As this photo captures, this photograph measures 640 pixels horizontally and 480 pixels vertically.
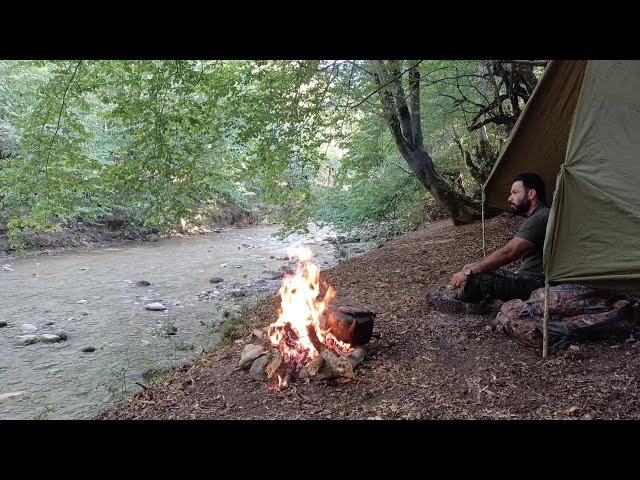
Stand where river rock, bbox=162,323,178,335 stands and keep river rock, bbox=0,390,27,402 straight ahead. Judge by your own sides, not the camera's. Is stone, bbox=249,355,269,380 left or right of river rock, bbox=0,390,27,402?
left

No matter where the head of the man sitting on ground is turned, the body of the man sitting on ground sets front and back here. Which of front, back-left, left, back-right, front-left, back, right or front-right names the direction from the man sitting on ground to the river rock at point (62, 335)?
front

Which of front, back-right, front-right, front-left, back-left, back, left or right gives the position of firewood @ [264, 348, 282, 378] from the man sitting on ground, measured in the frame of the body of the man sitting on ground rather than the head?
front-left

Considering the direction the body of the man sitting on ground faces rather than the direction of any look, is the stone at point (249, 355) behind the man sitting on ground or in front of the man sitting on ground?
in front

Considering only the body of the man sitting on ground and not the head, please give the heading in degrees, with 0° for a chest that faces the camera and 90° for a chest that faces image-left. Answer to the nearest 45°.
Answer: approximately 90°

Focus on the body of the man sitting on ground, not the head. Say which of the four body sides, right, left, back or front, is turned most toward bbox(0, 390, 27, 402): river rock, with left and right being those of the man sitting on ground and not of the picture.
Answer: front

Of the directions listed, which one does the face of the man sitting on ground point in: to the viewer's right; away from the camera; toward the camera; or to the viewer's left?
to the viewer's left

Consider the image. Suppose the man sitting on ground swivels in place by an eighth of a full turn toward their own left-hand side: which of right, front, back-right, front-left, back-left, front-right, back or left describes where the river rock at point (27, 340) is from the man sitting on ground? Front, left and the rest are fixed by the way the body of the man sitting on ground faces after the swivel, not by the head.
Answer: front-right
